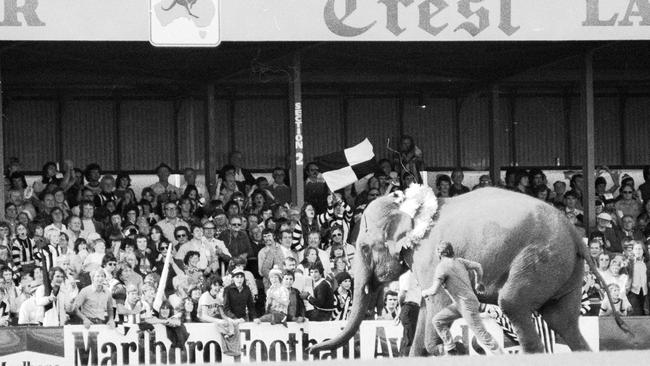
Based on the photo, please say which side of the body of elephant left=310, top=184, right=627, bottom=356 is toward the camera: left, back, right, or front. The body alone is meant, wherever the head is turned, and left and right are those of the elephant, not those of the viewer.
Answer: left

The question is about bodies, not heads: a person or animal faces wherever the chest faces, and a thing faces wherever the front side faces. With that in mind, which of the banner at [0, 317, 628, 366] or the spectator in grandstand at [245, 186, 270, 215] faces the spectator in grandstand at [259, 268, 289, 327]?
the spectator in grandstand at [245, 186, 270, 215]

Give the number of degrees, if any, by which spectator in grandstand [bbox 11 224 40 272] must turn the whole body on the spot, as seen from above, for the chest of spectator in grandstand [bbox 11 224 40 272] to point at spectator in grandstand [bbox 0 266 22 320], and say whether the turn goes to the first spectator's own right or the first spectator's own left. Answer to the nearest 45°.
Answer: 0° — they already face them

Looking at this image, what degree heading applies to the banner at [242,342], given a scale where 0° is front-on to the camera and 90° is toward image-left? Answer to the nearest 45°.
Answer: approximately 0°

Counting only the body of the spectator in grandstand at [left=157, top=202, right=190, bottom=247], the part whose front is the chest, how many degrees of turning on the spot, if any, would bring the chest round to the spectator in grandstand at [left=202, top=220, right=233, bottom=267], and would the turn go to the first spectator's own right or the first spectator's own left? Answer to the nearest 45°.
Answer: approximately 45° to the first spectator's own left

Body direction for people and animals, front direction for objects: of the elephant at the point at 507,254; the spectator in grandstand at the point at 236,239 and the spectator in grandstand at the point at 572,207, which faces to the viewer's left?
the elephant
